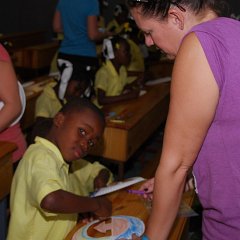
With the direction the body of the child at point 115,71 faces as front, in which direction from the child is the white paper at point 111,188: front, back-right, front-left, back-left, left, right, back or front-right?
front-right

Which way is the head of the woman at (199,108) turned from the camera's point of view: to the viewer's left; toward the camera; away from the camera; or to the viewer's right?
to the viewer's left

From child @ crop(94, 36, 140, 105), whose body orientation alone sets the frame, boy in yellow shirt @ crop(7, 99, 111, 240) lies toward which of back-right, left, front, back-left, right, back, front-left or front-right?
front-right

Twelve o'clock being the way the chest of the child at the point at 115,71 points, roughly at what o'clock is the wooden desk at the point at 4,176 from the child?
The wooden desk is roughly at 2 o'clock from the child.

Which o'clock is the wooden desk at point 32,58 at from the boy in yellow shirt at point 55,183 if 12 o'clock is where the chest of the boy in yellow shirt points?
The wooden desk is roughly at 9 o'clock from the boy in yellow shirt.

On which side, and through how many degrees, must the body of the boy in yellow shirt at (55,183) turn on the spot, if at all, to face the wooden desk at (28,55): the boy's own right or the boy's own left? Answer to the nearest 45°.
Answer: approximately 90° to the boy's own left

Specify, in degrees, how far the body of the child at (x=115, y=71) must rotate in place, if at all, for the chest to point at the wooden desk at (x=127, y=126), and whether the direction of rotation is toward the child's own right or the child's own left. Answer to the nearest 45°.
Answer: approximately 45° to the child's own right

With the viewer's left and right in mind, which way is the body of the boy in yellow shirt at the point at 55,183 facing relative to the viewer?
facing to the right of the viewer

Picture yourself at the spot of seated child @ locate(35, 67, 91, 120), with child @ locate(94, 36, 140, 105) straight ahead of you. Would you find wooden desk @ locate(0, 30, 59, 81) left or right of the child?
left
